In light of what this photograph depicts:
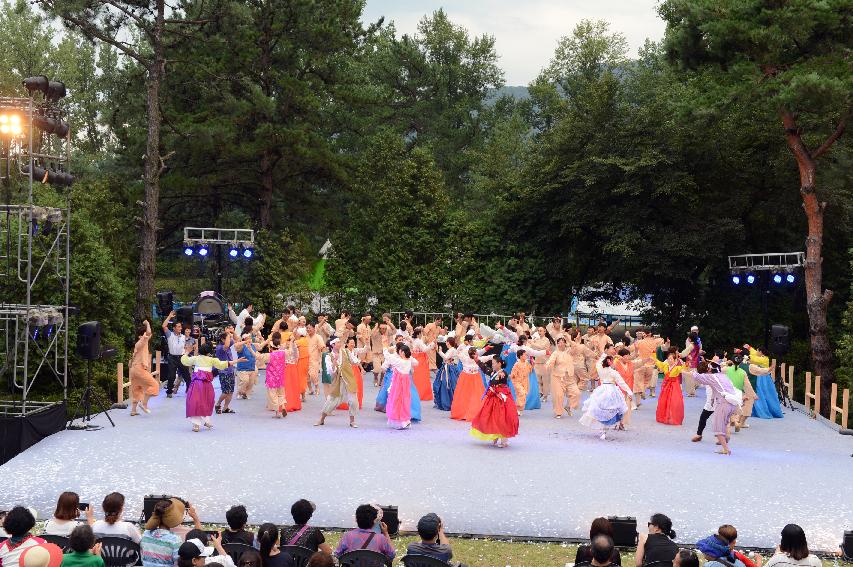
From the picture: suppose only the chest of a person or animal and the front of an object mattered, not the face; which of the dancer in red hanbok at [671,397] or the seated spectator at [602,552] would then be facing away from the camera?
the seated spectator

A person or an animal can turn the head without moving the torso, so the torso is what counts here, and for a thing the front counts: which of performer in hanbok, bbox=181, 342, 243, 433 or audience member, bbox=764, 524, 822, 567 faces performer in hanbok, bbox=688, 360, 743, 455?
the audience member

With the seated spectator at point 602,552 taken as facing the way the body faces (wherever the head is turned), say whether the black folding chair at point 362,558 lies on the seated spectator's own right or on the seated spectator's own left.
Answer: on the seated spectator's own left

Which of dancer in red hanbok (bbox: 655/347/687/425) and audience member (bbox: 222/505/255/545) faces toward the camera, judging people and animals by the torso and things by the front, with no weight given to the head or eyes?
the dancer in red hanbok

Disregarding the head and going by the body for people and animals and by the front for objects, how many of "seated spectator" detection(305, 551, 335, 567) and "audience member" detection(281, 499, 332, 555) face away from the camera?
2

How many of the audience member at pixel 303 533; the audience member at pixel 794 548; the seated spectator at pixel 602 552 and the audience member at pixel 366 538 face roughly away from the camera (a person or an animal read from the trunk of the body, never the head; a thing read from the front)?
4

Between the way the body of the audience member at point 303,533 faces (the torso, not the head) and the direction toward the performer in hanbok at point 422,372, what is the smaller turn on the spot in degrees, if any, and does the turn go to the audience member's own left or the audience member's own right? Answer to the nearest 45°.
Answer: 0° — they already face them

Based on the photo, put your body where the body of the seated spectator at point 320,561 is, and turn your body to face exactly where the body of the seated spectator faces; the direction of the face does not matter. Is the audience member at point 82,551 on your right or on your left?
on your left

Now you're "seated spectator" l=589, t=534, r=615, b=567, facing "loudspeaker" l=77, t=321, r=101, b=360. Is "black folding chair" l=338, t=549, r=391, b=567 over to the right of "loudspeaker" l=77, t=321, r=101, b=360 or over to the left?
left

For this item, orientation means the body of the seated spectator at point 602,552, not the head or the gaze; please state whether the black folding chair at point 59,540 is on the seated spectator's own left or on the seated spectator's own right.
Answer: on the seated spectator's own left

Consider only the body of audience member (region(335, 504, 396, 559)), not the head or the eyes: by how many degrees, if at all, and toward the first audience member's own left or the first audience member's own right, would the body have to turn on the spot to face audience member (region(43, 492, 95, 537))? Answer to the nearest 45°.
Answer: approximately 90° to the first audience member's own left

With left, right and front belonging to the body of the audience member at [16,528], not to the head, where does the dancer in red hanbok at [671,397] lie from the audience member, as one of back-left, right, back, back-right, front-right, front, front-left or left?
front-right

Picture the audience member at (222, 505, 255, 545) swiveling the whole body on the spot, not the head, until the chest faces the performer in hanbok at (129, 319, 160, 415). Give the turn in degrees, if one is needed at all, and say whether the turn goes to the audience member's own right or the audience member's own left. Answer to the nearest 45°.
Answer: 0° — they already face them

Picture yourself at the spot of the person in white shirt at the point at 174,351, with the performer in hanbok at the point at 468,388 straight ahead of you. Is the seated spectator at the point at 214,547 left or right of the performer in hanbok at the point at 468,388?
right

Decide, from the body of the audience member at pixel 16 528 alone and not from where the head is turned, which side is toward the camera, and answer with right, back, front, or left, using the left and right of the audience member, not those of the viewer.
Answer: back

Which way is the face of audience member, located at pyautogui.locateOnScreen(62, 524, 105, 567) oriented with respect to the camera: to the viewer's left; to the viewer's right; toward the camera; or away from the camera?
away from the camera

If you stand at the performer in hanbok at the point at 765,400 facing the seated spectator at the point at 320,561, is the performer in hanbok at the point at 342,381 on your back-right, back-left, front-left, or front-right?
front-right

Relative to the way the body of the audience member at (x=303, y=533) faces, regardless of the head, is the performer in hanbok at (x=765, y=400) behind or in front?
in front
